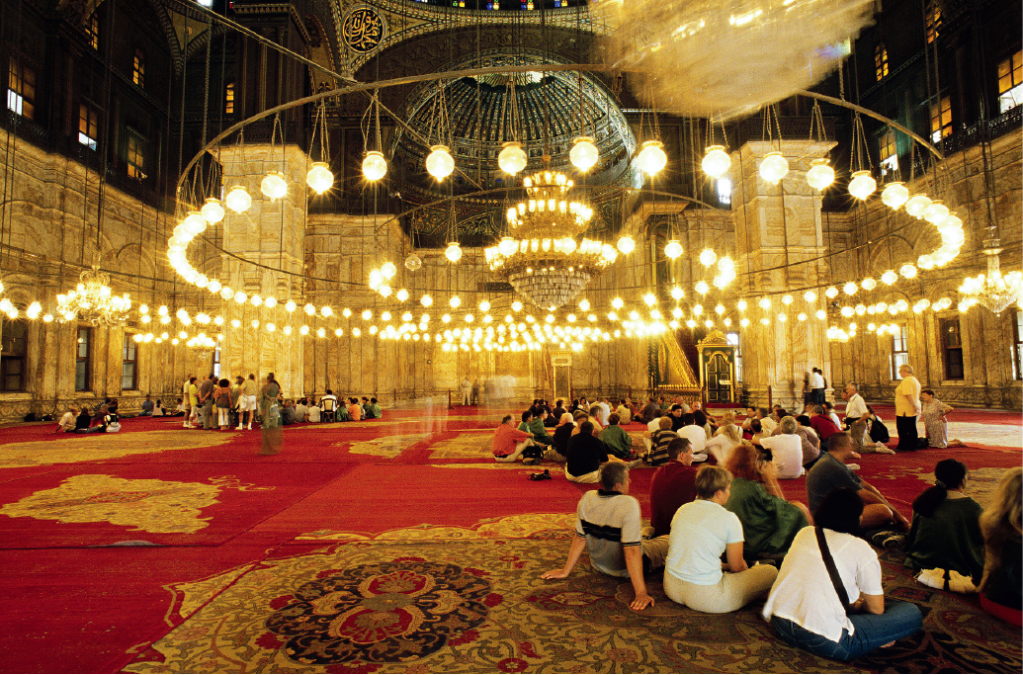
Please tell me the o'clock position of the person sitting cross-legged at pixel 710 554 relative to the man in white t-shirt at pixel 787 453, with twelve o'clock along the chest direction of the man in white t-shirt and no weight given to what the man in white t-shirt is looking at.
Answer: The person sitting cross-legged is roughly at 6 o'clock from the man in white t-shirt.

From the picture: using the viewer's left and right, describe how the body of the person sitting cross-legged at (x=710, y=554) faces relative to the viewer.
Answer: facing away from the viewer and to the right of the viewer

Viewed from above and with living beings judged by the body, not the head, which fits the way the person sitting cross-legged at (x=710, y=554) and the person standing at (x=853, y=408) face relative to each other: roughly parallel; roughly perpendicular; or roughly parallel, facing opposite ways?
roughly parallel, facing opposite ways

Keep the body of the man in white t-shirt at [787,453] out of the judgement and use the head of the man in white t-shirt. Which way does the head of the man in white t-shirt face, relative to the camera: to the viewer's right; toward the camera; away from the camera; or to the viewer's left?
away from the camera

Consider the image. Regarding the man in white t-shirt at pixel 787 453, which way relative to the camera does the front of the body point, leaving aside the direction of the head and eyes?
away from the camera

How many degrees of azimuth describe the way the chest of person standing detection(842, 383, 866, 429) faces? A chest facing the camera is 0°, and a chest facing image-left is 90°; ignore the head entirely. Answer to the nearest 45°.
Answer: approximately 45°

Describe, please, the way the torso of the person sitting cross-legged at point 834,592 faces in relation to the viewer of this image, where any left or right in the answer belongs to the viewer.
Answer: facing away from the viewer and to the right of the viewer

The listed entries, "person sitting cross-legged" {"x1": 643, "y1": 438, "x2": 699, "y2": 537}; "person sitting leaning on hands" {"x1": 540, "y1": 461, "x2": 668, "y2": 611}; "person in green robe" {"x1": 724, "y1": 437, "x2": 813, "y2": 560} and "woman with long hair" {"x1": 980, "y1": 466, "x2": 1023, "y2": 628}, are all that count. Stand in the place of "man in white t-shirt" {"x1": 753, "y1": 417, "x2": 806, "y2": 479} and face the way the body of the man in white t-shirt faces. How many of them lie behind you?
4

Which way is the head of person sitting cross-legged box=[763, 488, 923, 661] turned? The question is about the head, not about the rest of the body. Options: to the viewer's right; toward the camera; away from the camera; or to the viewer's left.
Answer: away from the camera

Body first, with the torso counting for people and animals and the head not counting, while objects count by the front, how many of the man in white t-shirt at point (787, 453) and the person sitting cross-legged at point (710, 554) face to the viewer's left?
0

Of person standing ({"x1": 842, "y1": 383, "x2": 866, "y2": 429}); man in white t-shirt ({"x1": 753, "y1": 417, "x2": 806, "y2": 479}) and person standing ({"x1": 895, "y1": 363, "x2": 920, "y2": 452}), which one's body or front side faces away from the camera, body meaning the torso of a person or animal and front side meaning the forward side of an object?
the man in white t-shirt

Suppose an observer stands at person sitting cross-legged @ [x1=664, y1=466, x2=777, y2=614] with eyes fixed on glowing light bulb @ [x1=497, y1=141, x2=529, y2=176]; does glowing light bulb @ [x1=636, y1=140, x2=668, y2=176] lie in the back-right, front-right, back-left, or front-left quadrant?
front-right
